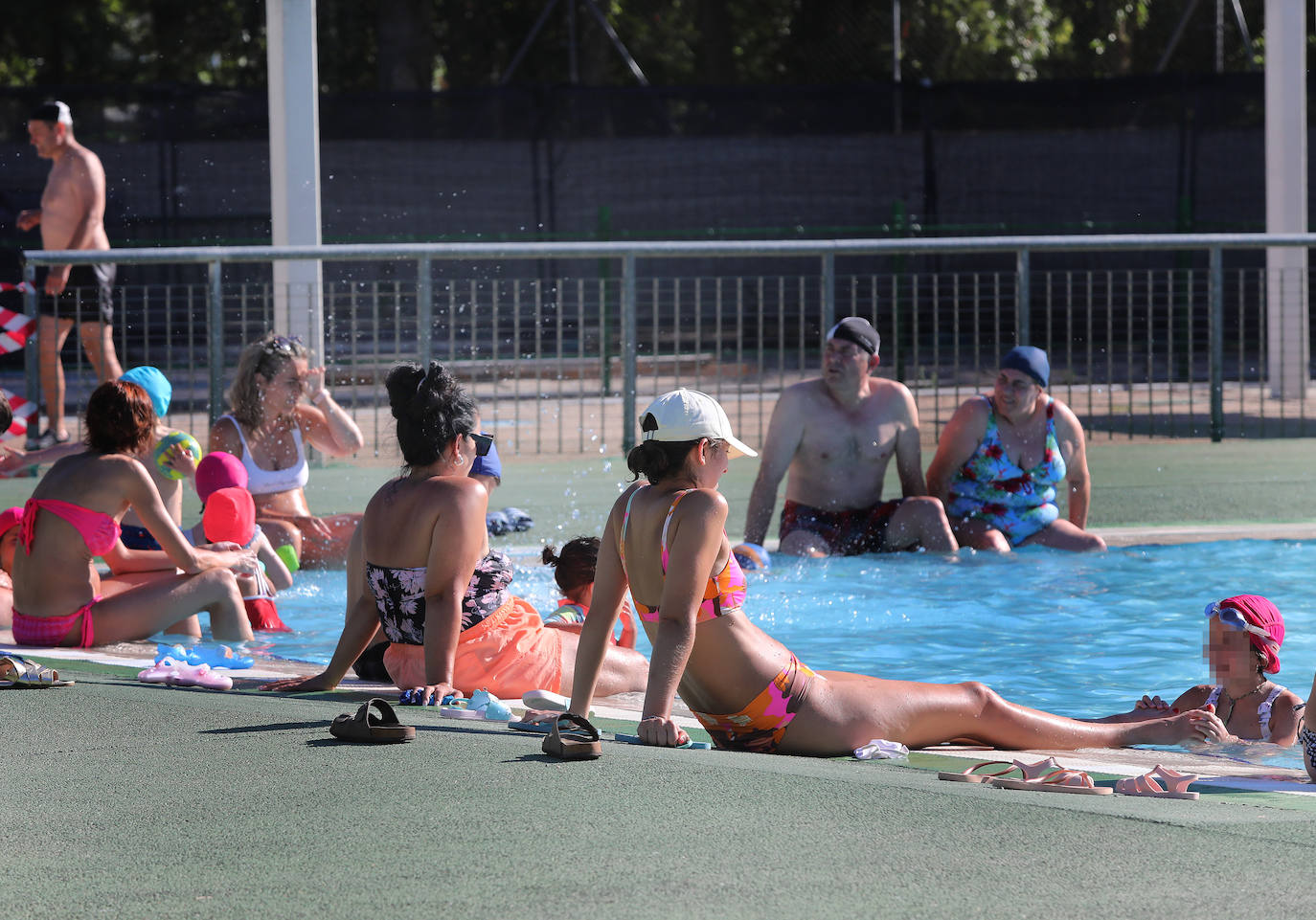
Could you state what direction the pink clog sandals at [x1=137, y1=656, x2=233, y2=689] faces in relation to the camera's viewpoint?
facing to the left of the viewer

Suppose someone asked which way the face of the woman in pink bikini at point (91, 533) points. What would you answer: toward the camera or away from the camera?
away from the camera

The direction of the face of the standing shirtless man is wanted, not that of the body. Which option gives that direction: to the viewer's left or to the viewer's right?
to the viewer's left

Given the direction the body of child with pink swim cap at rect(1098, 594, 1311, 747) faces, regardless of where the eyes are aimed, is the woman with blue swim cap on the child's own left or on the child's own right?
on the child's own right

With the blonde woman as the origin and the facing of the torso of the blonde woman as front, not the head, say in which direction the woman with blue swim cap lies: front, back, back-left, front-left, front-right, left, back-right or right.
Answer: front-left
